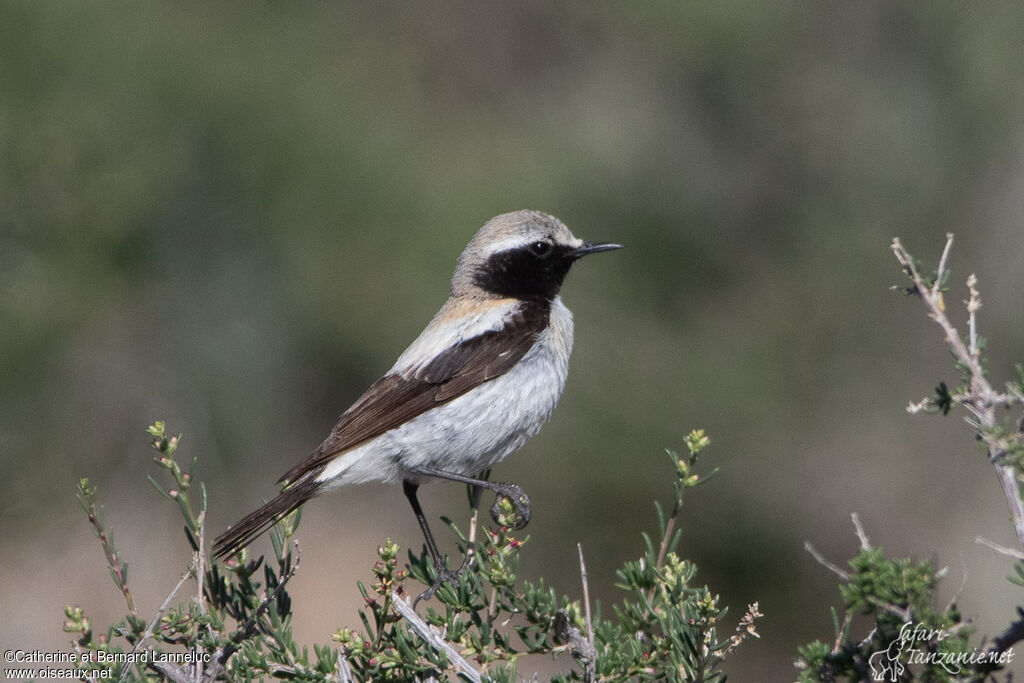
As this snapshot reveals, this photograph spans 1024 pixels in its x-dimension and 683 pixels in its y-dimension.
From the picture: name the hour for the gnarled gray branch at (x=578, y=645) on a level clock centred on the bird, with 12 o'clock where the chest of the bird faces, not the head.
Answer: The gnarled gray branch is roughly at 12 o'clock from the bird.

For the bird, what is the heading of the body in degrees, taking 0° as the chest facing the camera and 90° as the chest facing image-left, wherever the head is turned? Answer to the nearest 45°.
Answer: approximately 270°
